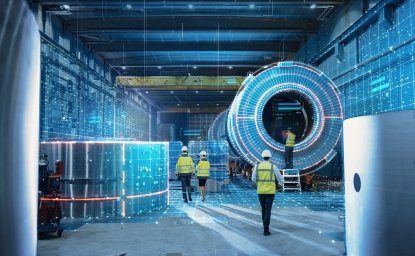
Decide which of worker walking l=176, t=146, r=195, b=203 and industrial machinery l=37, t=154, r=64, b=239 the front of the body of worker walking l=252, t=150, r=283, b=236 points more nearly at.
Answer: the worker walking

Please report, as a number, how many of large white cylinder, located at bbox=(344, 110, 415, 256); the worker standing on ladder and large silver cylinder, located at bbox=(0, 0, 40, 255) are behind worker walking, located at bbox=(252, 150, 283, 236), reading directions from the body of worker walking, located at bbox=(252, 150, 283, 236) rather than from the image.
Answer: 2

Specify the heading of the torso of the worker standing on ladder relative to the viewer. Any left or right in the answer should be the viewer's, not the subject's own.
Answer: facing away from the viewer and to the left of the viewer

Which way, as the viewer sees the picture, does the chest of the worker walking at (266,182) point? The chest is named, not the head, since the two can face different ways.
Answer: away from the camera

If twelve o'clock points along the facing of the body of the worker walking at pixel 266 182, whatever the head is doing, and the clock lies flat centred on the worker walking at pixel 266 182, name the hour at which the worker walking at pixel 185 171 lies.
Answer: the worker walking at pixel 185 171 is roughly at 11 o'clock from the worker walking at pixel 266 182.

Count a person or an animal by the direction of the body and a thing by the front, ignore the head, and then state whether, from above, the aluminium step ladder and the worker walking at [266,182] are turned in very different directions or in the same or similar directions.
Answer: very different directions

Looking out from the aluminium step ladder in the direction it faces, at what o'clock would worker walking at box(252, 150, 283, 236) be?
The worker walking is roughly at 12 o'clock from the aluminium step ladder.

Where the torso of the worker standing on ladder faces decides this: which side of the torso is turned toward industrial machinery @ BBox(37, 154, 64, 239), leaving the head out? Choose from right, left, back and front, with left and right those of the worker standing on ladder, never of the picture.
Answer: left

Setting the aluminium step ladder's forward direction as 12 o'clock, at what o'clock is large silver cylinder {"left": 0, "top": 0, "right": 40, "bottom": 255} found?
The large silver cylinder is roughly at 12 o'clock from the aluminium step ladder.

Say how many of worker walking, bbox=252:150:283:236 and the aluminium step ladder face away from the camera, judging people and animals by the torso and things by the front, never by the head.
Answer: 1
